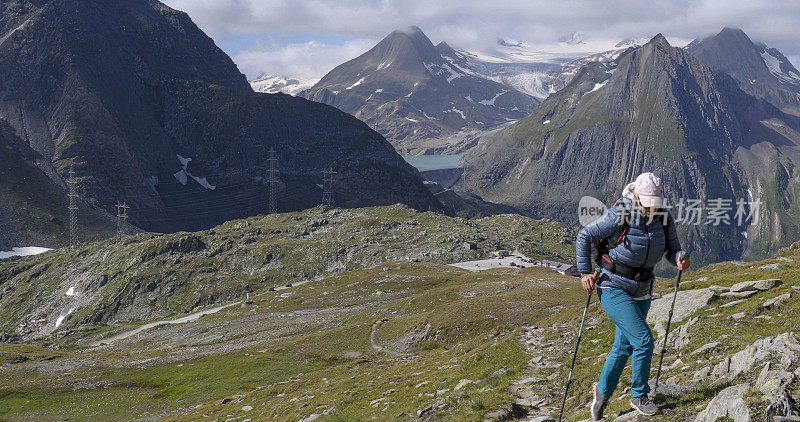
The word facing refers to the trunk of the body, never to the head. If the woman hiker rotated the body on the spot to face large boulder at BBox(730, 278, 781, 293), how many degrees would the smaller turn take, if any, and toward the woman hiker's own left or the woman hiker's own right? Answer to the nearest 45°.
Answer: approximately 135° to the woman hiker's own left

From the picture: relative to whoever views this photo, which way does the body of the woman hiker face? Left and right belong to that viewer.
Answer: facing the viewer and to the right of the viewer

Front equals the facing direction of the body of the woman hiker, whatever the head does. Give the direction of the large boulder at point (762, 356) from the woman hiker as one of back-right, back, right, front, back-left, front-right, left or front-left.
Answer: left
